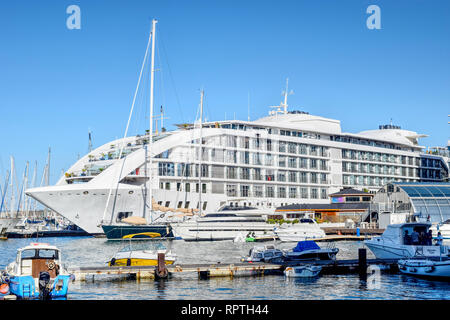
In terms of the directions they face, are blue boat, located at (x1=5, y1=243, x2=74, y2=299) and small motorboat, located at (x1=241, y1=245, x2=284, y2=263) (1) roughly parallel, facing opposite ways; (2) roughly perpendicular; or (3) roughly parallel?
roughly perpendicular

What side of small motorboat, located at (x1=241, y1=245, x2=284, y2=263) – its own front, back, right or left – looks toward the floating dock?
left

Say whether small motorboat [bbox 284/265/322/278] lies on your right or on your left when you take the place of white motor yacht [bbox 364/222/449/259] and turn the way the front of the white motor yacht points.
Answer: on your left

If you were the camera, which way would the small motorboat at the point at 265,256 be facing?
facing to the left of the viewer

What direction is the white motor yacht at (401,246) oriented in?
to the viewer's left

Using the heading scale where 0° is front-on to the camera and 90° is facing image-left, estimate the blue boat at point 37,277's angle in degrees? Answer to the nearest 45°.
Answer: approximately 180°

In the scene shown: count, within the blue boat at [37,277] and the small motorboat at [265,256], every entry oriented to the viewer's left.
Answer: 1
